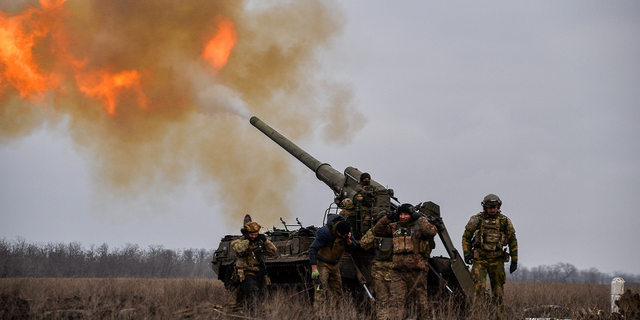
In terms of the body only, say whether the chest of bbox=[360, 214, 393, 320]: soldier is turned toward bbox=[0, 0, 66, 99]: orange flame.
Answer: no

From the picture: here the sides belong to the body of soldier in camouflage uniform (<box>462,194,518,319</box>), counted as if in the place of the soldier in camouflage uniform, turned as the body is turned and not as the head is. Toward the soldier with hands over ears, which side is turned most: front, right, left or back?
right

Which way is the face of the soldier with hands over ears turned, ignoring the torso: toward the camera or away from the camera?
toward the camera

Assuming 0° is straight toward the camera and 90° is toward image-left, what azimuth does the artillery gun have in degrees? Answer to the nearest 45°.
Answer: approximately 90°

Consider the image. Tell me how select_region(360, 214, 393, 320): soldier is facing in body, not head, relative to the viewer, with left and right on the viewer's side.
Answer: facing the viewer

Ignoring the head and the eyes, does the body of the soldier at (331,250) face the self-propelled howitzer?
no

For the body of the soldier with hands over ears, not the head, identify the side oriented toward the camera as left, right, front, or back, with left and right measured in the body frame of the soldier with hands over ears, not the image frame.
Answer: front

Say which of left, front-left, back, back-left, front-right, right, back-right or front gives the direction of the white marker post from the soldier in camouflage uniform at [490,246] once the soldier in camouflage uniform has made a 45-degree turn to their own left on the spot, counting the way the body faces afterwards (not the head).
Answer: left

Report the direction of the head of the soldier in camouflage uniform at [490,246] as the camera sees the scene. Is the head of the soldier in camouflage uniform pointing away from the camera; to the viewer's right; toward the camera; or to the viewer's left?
toward the camera
